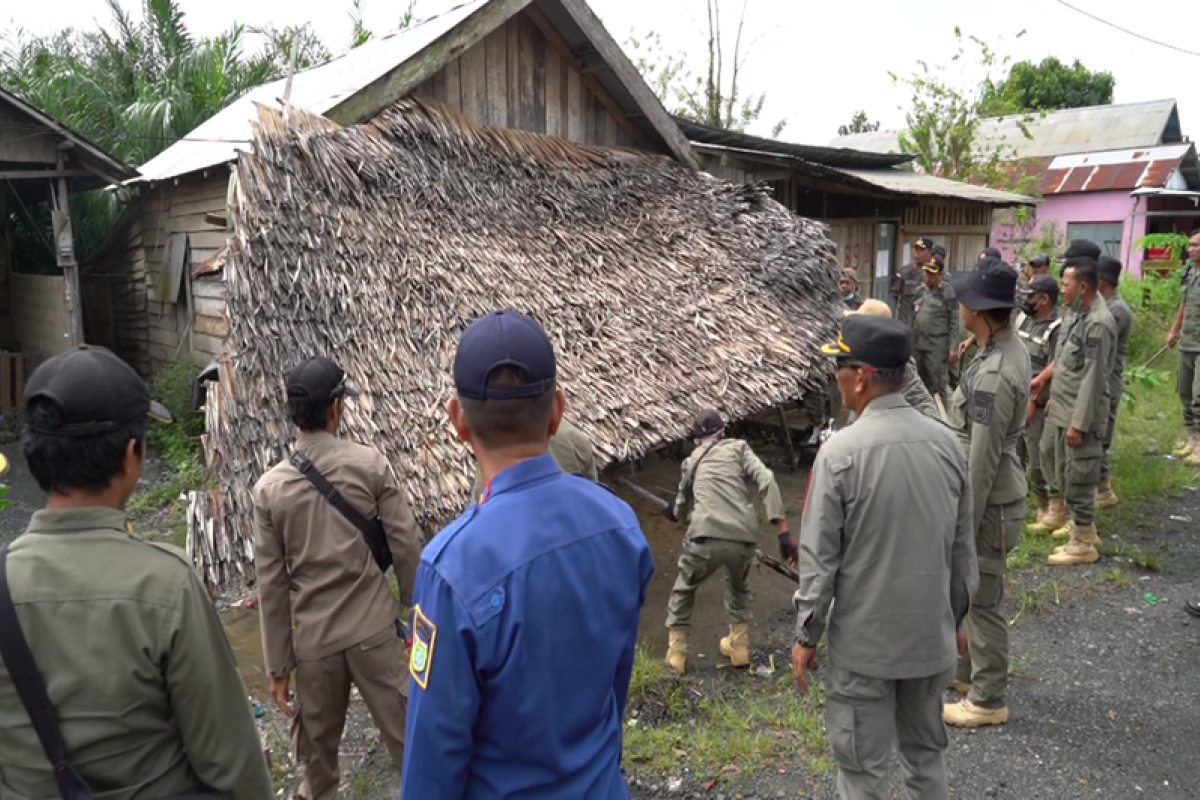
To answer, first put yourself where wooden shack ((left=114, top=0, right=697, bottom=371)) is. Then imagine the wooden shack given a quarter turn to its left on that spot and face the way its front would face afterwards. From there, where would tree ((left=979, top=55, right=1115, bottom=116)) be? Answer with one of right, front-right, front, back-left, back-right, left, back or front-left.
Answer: front

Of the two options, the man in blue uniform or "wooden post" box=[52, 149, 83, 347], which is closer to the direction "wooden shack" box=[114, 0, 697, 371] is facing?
the man in blue uniform

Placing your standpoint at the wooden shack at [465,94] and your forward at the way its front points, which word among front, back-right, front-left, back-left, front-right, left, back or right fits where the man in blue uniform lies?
front-right

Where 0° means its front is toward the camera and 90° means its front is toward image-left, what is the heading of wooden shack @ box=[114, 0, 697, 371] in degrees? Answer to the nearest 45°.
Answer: approximately 315°

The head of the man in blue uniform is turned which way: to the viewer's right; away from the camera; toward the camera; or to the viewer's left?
away from the camera
